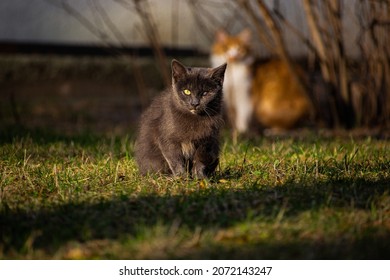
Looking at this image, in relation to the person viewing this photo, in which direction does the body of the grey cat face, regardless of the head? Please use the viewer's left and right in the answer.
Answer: facing the viewer and to the right of the viewer

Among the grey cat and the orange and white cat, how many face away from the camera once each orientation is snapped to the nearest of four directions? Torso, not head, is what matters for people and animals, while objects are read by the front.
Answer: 0

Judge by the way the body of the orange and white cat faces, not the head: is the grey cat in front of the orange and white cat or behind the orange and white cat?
in front

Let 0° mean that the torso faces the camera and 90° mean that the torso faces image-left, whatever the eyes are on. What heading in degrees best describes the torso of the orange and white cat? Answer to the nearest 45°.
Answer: approximately 45°

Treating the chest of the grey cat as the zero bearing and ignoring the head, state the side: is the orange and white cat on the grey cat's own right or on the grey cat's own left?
on the grey cat's own left
